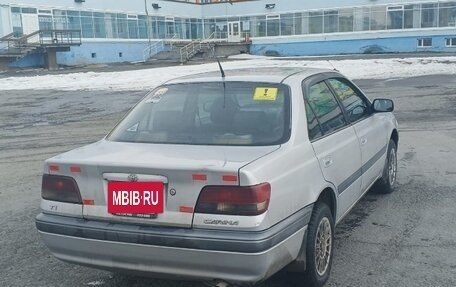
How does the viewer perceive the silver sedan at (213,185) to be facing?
facing away from the viewer and to the right of the viewer
